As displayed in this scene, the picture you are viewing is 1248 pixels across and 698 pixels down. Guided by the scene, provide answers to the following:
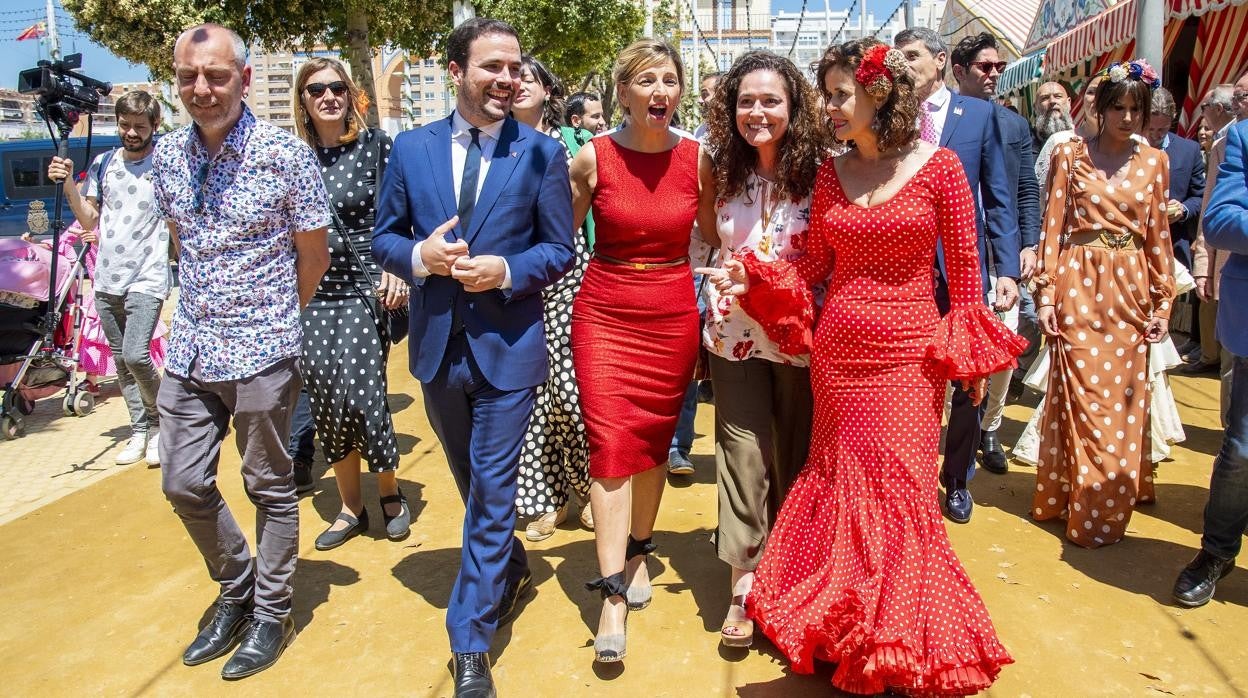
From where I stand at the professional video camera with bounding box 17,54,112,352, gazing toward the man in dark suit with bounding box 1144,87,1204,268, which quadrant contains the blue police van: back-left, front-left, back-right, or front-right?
back-left

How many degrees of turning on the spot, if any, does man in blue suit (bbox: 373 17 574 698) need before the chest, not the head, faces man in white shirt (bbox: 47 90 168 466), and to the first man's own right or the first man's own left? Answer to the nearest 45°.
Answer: approximately 135° to the first man's own right

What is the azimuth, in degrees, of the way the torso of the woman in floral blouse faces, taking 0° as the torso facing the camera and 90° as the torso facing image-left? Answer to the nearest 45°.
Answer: approximately 0°

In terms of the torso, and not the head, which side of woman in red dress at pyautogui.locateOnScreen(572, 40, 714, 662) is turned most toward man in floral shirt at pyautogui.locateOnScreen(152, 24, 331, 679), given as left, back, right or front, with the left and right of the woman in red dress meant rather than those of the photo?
right

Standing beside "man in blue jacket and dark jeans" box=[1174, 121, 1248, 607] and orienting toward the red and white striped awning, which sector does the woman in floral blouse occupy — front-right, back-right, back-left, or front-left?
back-left
